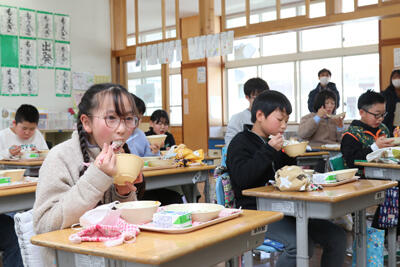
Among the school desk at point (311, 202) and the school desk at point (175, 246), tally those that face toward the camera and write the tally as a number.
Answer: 0

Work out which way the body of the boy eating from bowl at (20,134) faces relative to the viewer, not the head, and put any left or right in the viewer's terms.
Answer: facing the viewer and to the right of the viewer
